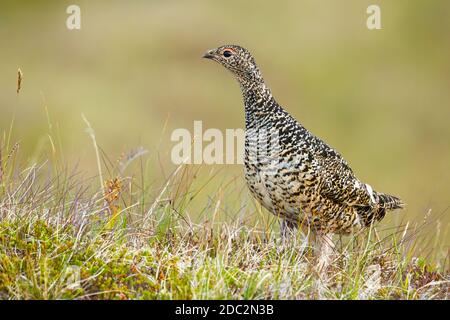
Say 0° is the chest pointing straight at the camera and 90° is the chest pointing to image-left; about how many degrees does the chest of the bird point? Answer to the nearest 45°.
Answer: approximately 90°
